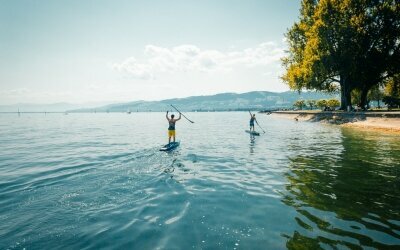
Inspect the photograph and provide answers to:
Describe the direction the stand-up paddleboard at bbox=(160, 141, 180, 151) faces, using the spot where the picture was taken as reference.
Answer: facing away from the viewer and to the right of the viewer

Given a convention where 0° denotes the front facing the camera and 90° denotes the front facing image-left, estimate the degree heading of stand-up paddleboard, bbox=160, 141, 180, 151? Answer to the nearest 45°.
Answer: approximately 225°
